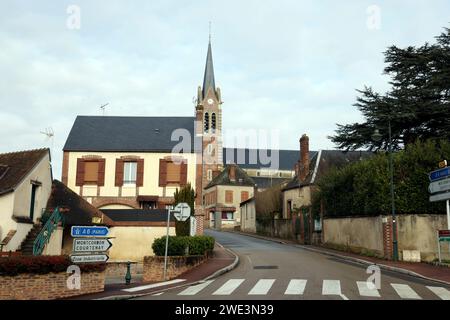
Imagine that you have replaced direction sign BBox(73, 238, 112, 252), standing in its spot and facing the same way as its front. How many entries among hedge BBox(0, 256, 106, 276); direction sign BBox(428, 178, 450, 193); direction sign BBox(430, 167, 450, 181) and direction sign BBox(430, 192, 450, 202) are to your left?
3

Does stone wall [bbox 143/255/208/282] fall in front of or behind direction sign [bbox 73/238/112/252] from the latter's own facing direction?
behind

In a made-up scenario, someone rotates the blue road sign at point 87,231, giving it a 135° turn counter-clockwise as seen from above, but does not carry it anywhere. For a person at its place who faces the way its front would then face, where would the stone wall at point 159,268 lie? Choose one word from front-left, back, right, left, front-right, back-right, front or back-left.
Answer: front

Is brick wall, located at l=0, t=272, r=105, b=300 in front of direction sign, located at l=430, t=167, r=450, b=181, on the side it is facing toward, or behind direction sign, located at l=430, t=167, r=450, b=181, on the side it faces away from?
in front

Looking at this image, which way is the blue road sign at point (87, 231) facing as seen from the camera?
toward the camera

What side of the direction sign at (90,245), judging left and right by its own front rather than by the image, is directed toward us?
front

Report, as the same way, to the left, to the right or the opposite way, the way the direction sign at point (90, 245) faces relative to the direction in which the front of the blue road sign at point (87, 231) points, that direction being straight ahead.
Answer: the same way

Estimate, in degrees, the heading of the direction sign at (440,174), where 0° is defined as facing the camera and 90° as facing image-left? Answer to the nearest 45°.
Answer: approximately 45°

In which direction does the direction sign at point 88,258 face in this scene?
toward the camera

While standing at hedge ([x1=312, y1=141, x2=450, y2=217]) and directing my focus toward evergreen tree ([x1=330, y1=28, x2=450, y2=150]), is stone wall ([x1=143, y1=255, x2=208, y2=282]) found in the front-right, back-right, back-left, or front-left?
back-left

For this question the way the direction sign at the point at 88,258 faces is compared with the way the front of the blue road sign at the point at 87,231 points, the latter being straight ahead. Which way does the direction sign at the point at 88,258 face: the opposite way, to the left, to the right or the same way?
the same way

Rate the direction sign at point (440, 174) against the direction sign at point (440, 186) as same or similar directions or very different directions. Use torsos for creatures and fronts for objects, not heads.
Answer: same or similar directions

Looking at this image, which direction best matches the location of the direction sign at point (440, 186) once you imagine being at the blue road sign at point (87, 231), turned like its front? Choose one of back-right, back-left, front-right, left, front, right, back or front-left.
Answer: left
